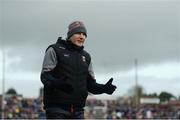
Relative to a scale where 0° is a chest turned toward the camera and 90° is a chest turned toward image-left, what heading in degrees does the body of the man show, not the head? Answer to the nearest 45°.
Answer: approximately 315°

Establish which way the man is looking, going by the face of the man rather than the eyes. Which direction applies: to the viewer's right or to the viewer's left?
to the viewer's right
